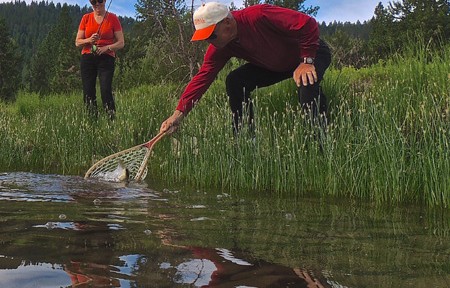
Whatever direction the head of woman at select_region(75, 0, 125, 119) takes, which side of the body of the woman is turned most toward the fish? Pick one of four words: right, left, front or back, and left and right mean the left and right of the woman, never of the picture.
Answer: front

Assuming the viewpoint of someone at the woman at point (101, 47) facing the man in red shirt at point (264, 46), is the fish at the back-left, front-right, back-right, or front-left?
front-right

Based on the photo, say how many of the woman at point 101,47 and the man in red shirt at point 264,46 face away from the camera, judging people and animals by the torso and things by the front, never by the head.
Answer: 0

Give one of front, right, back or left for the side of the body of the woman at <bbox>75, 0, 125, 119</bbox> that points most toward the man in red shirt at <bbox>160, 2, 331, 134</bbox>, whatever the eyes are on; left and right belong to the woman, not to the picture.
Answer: front

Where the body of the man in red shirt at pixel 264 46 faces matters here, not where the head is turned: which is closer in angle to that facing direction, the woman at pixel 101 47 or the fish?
the fish

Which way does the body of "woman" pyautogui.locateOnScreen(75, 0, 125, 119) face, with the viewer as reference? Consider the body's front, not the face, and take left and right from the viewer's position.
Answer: facing the viewer

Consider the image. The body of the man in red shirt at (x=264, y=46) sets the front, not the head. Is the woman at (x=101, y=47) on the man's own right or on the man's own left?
on the man's own right
